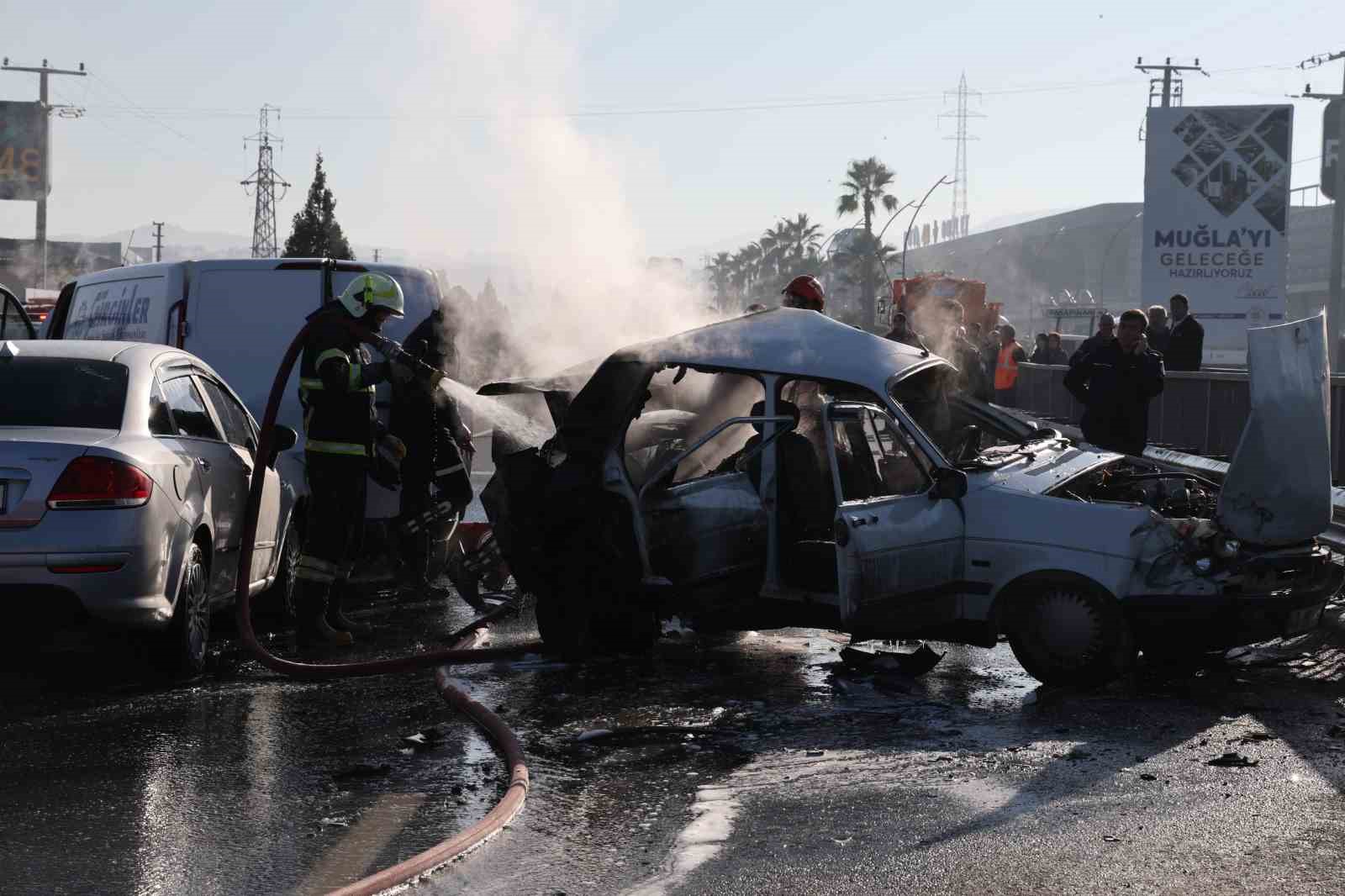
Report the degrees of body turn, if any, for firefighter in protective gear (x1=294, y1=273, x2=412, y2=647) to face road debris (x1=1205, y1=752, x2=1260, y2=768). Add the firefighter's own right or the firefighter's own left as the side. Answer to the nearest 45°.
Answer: approximately 45° to the firefighter's own right

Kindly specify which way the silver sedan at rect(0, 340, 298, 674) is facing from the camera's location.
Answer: facing away from the viewer and to the right of the viewer

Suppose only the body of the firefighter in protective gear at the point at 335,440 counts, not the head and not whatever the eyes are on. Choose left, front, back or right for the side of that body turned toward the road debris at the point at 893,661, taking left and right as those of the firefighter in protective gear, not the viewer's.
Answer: front

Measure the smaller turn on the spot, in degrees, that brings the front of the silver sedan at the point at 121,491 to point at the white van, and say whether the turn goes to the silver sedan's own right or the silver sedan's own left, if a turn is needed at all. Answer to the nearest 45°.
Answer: approximately 45° to the silver sedan's own left

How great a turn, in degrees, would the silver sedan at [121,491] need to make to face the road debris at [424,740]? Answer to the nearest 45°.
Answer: approximately 90° to its right

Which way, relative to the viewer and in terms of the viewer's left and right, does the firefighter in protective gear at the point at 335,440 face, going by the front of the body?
facing to the right of the viewer

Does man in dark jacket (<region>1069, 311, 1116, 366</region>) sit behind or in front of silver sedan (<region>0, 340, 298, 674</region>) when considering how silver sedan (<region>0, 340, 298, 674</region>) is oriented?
in front

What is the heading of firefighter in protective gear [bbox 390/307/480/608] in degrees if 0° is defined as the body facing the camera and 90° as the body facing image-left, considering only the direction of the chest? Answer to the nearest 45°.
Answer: approximately 270°

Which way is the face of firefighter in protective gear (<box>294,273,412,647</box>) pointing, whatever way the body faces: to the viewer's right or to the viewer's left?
to the viewer's right
